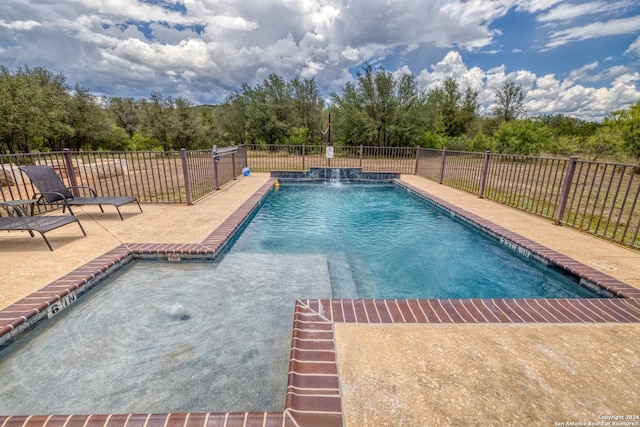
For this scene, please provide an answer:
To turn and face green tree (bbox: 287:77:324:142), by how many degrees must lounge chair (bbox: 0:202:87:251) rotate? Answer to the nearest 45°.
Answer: approximately 90° to its left

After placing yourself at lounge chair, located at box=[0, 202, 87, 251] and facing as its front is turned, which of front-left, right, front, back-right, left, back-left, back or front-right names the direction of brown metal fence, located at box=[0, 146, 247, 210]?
left

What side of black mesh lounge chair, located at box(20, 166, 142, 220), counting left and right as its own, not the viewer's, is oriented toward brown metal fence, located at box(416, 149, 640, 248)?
front

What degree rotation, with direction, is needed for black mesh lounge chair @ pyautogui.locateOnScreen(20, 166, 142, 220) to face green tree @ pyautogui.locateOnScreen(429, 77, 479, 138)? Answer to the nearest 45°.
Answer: approximately 45° to its left

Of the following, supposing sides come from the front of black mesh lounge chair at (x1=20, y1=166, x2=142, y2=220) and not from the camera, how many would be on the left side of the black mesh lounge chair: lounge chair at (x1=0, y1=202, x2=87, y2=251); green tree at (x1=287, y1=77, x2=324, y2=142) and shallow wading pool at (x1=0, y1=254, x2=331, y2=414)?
1

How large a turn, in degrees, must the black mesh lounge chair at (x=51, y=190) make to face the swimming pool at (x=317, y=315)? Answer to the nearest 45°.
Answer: approximately 45° to its right

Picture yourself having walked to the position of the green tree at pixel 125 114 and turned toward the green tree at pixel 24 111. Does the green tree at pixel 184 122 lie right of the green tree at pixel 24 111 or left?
left

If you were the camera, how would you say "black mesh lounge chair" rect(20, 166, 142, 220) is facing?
facing the viewer and to the right of the viewer

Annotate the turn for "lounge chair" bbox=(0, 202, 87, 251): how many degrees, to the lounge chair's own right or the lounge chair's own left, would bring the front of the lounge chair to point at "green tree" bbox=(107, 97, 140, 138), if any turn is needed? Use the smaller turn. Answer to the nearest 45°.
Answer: approximately 135° to the lounge chair's own left

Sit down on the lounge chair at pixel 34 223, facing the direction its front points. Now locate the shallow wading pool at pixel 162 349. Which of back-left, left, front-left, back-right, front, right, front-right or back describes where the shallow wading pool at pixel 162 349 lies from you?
front-right

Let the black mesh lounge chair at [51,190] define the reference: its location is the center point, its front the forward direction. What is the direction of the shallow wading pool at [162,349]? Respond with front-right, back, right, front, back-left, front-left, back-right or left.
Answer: front-right

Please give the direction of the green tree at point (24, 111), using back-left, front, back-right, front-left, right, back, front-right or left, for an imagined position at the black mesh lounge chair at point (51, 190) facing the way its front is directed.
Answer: back-left

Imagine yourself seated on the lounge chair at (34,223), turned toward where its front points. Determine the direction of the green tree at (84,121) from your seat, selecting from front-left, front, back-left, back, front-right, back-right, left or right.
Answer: back-left

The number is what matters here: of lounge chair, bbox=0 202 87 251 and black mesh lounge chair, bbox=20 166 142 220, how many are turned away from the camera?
0

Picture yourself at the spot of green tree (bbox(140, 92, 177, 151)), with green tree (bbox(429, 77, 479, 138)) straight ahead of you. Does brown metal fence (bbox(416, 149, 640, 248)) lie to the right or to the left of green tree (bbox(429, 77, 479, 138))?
right

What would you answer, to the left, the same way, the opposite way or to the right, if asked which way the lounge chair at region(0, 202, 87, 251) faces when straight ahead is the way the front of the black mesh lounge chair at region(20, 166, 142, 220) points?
the same way
